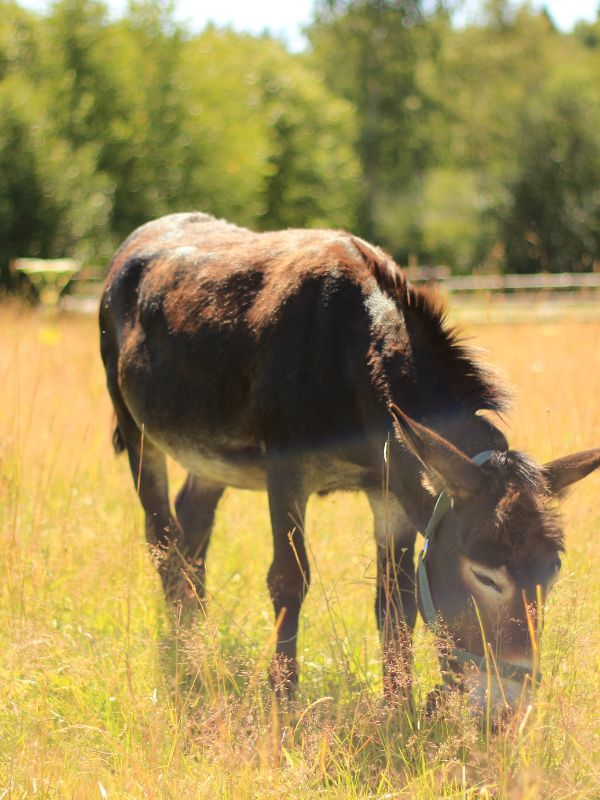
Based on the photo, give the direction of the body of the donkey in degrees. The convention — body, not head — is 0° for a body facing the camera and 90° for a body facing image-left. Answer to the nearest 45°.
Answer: approximately 315°

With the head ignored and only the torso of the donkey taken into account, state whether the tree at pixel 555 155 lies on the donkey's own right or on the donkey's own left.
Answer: on the donkey's own left

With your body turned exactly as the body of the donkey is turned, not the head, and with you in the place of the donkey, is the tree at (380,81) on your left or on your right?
on your left
